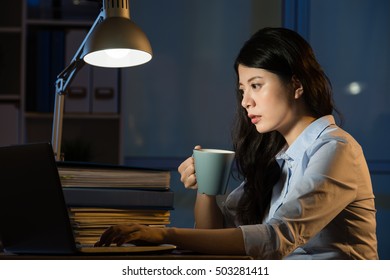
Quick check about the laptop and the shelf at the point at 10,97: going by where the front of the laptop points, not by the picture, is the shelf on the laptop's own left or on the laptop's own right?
on the laptop's own left

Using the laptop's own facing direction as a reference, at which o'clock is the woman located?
The woman is roughly at 12 o'clock from the laptop.

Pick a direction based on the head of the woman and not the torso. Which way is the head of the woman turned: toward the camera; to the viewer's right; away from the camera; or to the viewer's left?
to the viewer's left

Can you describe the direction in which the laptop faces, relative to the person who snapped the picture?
facing away from the viewer and to the right of the viewer

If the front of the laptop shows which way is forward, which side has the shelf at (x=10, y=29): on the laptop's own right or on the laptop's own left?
on the laptop's own left

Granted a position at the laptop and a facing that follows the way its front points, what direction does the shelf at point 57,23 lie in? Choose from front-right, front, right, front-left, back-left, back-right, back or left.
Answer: front-left

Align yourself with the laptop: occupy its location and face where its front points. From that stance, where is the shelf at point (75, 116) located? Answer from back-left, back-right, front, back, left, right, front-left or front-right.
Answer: front-left

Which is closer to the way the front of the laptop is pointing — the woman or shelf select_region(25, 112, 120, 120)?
the woman
